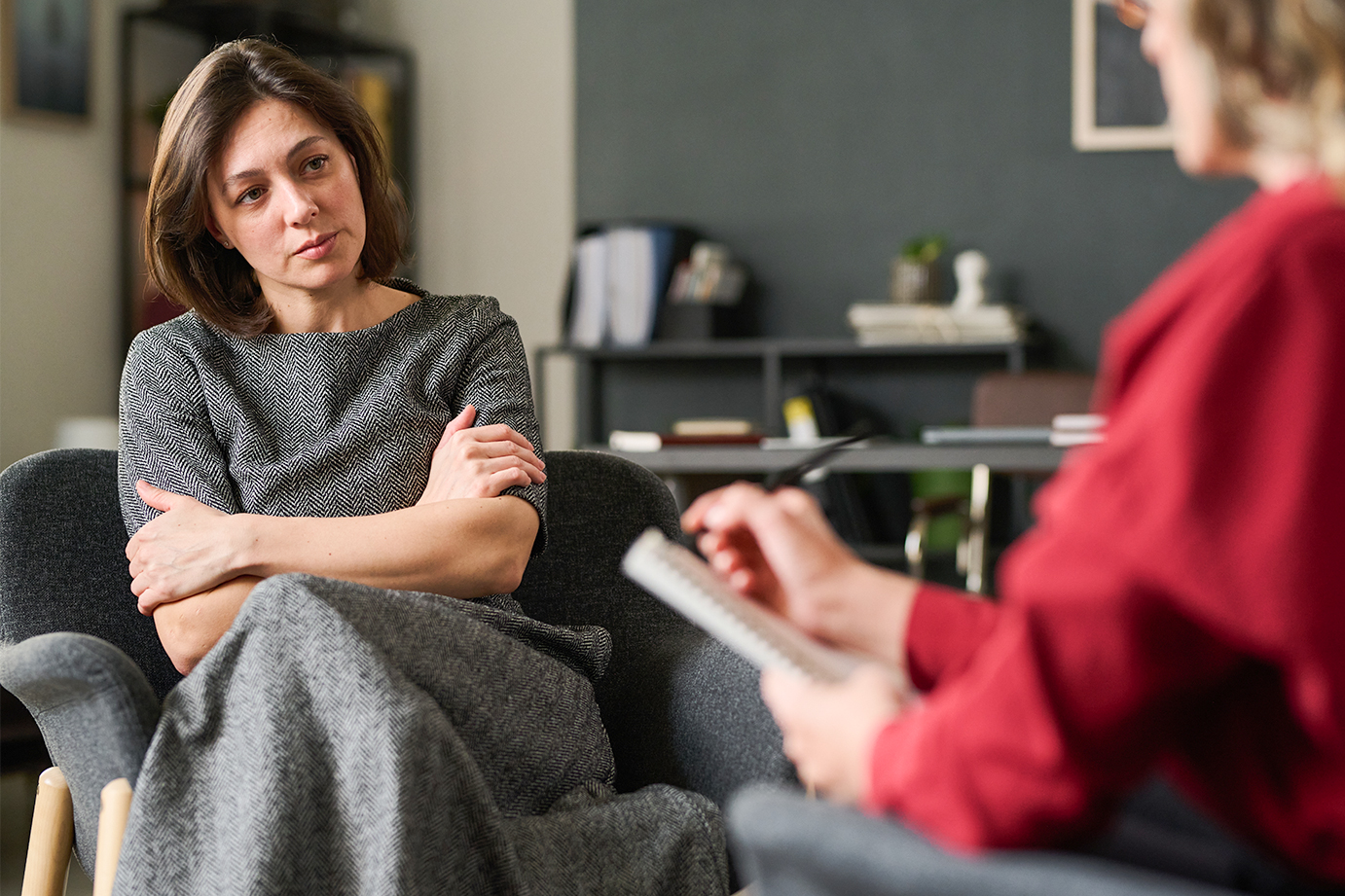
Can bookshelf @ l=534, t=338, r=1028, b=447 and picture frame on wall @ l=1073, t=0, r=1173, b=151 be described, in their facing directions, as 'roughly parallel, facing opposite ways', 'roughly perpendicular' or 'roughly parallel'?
roughly parallel

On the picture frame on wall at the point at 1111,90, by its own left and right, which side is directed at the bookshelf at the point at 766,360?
right

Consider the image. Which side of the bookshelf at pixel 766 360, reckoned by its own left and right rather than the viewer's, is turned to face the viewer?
front

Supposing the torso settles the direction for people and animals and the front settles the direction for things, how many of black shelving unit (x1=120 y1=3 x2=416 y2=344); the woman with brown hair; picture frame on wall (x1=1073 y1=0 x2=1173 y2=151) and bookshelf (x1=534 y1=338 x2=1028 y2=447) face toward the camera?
4

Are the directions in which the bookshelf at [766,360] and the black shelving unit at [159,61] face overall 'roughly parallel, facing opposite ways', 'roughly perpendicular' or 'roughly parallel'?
roughly parallel

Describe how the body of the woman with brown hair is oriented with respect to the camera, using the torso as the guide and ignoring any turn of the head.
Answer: toward the camera

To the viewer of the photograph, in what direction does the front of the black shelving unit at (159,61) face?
facing the viewer

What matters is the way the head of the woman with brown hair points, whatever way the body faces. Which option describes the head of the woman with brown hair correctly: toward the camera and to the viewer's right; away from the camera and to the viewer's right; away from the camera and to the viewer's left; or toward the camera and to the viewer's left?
toward the camera and to the viewer's right

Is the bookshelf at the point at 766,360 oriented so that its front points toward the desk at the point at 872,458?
yes
